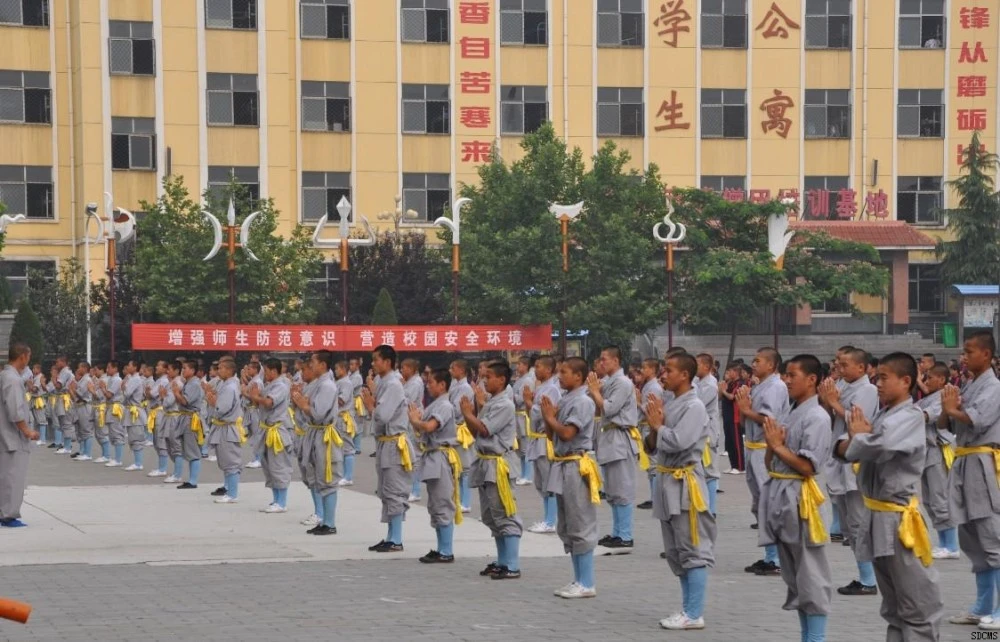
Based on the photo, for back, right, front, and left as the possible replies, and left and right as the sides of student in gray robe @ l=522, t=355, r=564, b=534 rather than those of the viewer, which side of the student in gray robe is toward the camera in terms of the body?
left

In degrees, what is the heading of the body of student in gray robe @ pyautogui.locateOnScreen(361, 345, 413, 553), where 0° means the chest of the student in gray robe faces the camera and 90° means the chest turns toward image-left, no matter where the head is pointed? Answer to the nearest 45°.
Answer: approximately 90°

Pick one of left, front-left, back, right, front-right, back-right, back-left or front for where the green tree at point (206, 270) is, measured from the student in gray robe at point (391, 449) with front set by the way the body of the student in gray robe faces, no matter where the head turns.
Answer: right

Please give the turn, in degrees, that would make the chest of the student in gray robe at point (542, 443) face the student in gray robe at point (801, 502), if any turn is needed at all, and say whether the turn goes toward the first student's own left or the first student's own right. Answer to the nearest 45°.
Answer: approximately 90° to the first student's own left

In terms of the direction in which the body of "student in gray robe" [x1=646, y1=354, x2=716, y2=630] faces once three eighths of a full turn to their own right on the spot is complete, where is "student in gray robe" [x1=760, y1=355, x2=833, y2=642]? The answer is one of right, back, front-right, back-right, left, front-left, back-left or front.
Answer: right

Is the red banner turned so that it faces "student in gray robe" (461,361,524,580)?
yes

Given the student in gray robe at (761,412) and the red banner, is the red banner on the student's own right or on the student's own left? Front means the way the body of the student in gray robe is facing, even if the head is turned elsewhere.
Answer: on the student's own right

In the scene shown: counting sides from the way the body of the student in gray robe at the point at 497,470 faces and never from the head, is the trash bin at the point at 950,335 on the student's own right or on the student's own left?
on the student's own right

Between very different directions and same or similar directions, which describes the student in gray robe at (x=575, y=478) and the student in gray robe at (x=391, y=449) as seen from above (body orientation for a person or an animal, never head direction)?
same or similar directions

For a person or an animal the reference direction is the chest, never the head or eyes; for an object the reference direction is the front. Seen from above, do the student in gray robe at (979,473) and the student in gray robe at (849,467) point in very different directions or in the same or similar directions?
same or similar directions

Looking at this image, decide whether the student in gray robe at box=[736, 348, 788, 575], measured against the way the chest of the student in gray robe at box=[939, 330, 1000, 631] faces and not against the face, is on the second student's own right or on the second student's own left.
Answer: on the second student's own right

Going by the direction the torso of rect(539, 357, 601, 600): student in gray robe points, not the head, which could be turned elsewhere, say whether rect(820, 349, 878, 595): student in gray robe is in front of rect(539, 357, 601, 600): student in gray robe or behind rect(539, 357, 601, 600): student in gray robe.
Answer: behind

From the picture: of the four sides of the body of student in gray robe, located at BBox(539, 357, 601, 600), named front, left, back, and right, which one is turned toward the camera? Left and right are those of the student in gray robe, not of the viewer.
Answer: left

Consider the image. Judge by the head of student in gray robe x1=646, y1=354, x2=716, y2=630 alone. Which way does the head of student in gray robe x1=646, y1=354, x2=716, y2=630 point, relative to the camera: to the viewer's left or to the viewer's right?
to the viewer's left

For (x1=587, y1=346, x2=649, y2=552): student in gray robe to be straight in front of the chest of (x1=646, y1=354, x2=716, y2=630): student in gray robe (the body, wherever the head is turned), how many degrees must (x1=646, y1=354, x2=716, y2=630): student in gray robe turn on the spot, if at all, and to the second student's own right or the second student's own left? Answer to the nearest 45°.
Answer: approximately 90° to the second student's own right

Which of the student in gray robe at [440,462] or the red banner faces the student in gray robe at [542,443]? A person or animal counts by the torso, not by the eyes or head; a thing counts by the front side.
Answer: the red banner

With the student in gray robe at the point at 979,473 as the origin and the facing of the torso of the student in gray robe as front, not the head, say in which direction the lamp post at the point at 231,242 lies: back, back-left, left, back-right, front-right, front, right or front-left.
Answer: front-right

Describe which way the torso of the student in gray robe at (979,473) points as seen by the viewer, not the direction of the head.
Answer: to the viewer's left
